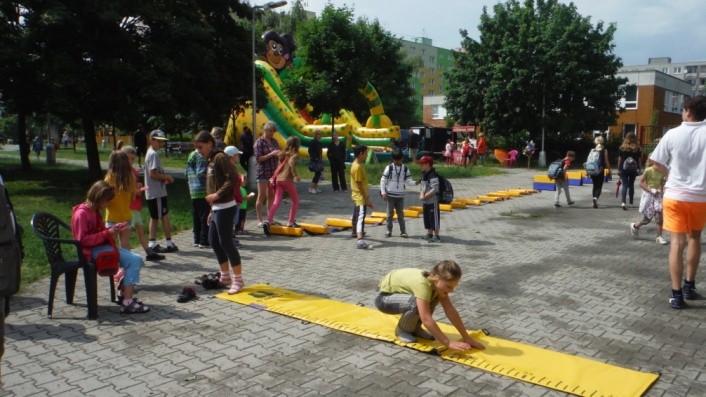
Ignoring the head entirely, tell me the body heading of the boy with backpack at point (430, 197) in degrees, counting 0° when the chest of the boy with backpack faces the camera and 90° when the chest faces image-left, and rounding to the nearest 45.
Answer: approximately 90°

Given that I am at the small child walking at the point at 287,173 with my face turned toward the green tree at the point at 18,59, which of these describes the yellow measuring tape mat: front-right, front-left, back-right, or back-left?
back-left

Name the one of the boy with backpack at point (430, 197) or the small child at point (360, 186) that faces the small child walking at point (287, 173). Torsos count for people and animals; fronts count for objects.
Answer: the boy with backpack

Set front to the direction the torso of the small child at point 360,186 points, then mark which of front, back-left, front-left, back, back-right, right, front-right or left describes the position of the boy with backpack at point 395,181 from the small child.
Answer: front-left

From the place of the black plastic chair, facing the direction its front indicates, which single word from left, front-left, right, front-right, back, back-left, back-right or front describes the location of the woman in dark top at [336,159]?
front-left

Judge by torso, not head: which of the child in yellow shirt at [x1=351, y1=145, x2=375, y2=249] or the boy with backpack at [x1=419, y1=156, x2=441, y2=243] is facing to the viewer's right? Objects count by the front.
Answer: the child in yellow shirt

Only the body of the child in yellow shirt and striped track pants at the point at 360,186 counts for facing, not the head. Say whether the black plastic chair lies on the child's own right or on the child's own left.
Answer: on the child's own right

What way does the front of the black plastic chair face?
to the viewer's right

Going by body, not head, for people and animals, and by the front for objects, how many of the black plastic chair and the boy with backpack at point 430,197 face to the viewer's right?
1

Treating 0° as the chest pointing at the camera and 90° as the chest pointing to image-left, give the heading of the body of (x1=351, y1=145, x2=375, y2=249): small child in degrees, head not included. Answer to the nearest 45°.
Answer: approximately 270°
